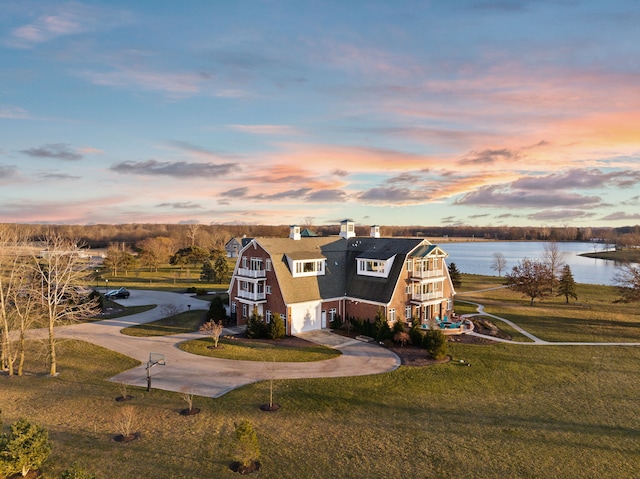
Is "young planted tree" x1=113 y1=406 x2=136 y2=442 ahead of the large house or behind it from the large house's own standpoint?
ahead

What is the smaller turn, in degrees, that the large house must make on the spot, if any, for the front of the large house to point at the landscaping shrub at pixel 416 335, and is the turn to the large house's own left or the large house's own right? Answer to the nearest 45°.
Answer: approximately 45° to the large house's own left

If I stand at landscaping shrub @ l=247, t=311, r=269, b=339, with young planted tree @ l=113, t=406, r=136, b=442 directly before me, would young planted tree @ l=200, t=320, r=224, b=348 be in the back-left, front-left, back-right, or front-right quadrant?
front-right

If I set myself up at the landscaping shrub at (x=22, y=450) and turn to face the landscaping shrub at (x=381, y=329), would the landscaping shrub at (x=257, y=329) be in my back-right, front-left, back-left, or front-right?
front-left

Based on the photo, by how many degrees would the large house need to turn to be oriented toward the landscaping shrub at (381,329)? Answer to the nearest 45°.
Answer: approximately 45° to its left

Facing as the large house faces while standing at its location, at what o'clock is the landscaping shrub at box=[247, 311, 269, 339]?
The landscaping shrub is roughly at 2 o'clock from the large house.

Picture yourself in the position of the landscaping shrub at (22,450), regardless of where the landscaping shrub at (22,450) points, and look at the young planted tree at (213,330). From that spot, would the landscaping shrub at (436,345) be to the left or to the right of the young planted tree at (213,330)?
right

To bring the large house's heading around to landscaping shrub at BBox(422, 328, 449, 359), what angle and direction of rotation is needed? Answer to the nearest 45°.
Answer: approximately 45° to its left

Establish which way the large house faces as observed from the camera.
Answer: facing the viewer

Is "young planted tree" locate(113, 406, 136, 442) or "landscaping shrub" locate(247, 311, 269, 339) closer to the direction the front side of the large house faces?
the young planted tree

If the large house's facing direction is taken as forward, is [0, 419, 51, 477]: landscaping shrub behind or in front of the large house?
in front
